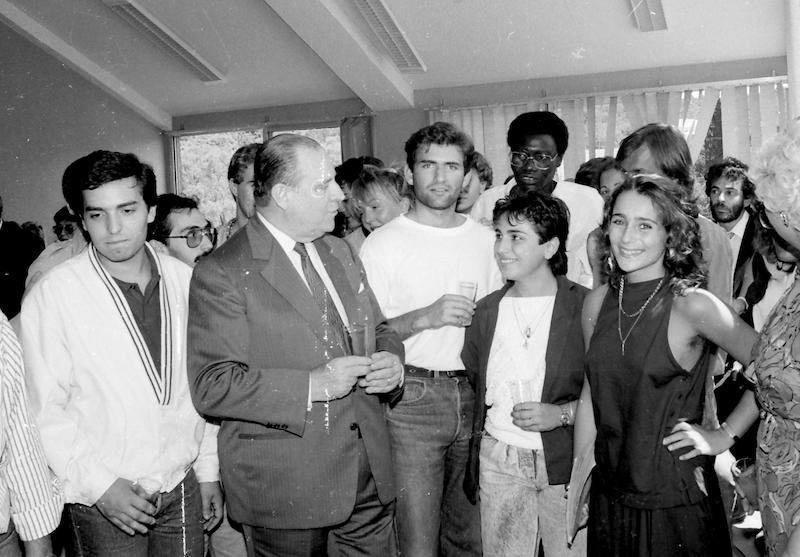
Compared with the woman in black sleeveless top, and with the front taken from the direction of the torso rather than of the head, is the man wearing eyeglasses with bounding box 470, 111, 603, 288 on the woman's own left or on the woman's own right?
on the woman's own right

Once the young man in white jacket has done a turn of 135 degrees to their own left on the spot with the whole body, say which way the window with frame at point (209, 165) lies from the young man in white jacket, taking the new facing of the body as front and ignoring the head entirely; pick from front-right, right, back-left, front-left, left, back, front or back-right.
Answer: front

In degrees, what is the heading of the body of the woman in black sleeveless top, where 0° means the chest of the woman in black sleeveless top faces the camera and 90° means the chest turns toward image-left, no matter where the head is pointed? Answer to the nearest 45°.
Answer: approximately 45°

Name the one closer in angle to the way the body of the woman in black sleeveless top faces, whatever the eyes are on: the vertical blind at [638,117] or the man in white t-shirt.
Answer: the man in white t-shirt

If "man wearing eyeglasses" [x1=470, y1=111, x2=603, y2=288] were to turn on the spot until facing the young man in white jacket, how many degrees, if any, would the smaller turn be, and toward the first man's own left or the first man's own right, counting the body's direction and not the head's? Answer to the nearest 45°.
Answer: approximately 45° to the first man's own right

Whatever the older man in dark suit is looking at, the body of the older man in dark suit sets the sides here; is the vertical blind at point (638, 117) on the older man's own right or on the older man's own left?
on the older man's own left

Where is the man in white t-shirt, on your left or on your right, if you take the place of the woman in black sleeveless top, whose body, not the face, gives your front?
on your right

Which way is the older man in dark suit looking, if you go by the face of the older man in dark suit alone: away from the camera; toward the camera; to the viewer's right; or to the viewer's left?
to the viewer's right

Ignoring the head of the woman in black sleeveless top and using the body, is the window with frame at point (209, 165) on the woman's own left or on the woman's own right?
on the woman's own right

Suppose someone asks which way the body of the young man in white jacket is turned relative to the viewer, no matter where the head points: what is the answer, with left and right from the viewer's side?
facing the viewer and to the right of the viewer

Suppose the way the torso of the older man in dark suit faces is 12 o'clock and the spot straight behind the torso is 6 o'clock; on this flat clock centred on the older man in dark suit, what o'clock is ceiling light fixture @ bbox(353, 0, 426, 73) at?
The ceiling light fixture is roughly at 8 o'clock from the older man in dark suit.
